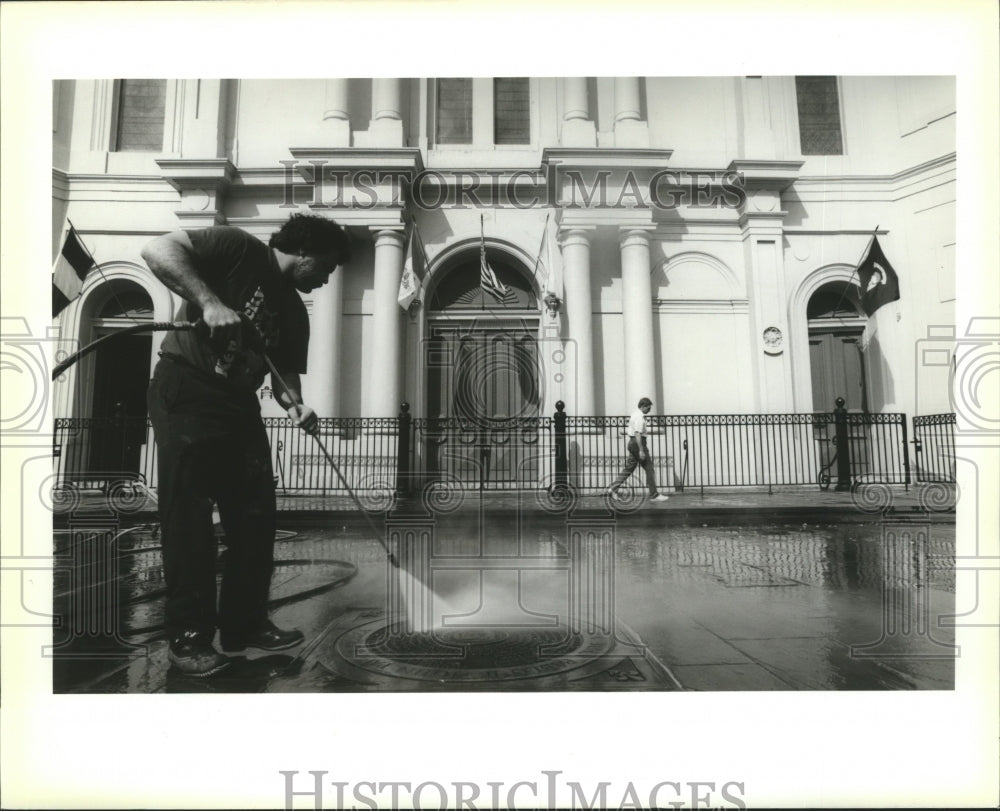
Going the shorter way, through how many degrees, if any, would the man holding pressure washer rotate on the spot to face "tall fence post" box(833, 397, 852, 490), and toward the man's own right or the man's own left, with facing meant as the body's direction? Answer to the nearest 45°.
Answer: approximately 45° to the man's own left

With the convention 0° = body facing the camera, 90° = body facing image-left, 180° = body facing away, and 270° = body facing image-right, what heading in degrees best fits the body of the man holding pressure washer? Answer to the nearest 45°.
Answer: approximately 315°

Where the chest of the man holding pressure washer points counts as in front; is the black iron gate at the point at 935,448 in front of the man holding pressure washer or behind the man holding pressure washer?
in front

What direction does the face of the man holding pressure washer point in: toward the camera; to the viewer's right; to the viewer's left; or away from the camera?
to the viewer's right

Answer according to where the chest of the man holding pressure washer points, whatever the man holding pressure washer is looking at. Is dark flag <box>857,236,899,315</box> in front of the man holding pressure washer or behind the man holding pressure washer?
in front

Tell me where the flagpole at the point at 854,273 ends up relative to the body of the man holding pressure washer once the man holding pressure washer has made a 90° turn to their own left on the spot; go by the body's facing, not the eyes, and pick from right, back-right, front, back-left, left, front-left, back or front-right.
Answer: front-right

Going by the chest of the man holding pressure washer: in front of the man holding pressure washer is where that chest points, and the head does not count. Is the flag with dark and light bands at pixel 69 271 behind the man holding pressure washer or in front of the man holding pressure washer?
behind
